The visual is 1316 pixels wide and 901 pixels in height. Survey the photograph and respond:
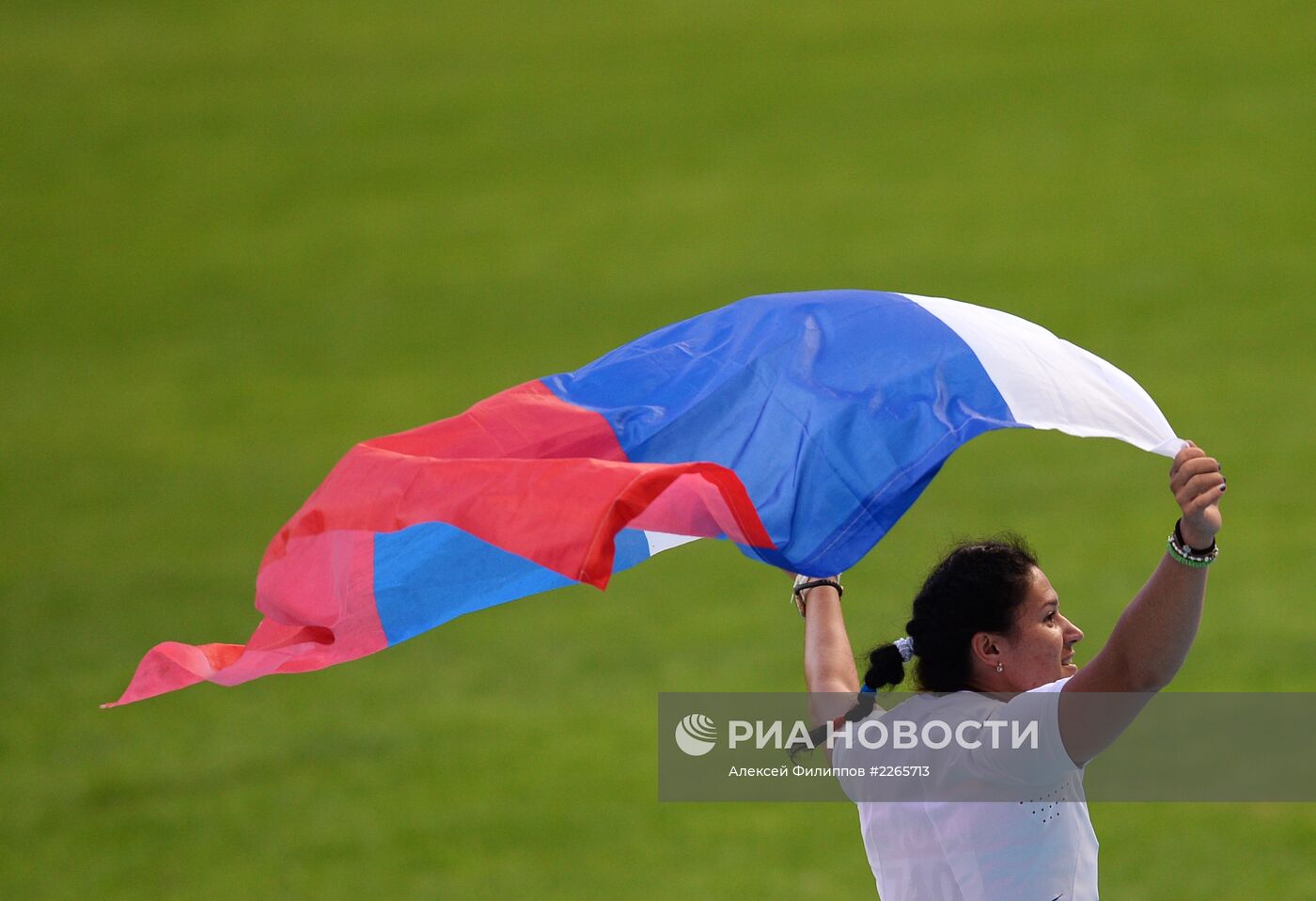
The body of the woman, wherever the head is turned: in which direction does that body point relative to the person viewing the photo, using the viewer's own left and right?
facing away from the viewer and to the right of the viewer

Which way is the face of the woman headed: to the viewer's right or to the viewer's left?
to the viewer's right
